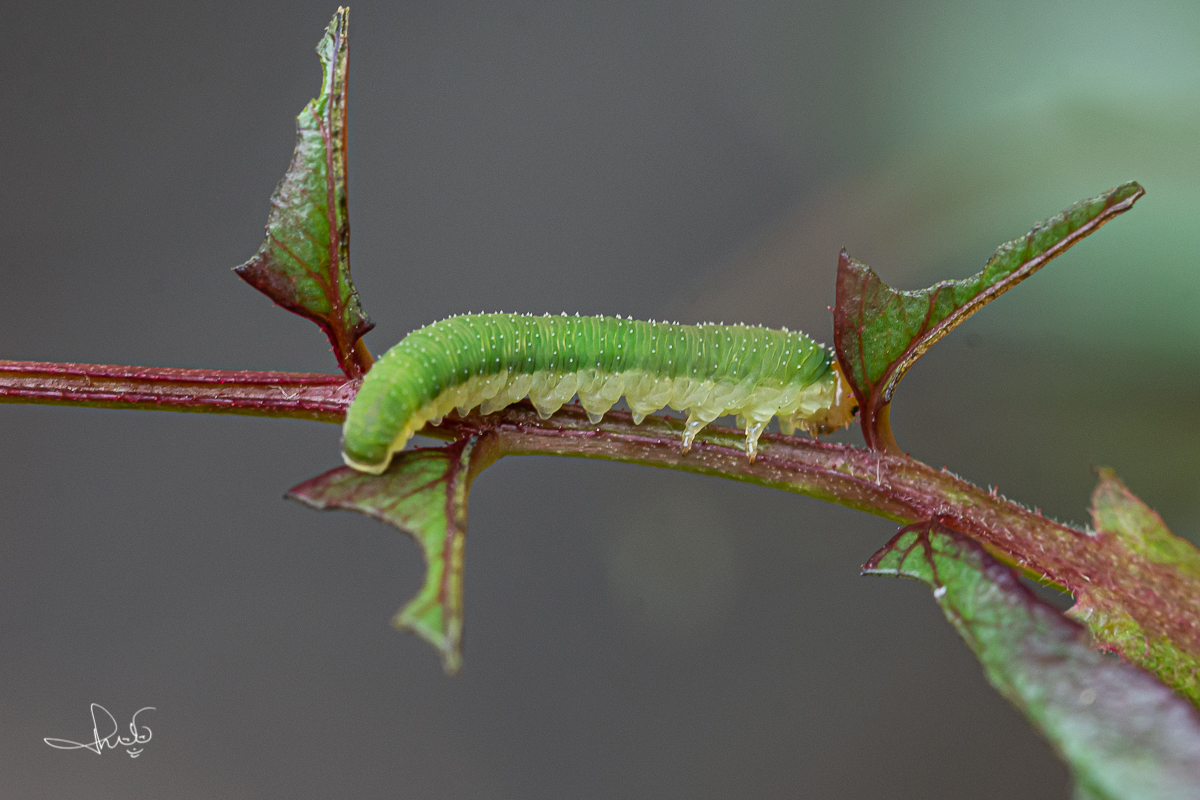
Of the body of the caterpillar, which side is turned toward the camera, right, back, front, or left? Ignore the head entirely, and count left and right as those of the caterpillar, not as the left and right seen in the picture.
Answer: right
